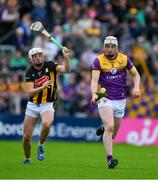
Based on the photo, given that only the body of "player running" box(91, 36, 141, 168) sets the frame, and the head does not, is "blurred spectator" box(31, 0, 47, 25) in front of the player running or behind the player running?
behind

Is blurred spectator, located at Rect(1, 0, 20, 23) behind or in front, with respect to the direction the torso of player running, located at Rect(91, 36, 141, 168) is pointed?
behind

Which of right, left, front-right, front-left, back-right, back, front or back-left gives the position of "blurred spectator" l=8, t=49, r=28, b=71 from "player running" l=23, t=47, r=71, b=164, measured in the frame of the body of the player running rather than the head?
back

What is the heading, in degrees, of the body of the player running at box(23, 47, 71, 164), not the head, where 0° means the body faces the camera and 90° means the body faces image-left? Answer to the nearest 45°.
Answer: approximately 0°

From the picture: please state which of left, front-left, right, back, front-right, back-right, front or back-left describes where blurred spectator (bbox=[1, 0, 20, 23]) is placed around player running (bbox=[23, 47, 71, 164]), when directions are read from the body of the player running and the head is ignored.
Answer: back

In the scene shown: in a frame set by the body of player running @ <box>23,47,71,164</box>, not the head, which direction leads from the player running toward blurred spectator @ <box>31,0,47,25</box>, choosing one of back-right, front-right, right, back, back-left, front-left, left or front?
back

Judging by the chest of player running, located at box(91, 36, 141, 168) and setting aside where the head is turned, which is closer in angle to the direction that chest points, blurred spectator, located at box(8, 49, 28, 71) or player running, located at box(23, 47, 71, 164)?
the player running

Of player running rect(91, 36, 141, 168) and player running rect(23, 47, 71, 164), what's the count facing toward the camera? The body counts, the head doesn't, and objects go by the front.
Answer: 2

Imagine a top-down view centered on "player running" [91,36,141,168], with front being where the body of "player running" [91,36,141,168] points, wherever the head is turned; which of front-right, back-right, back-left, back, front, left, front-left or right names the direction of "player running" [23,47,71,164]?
right
